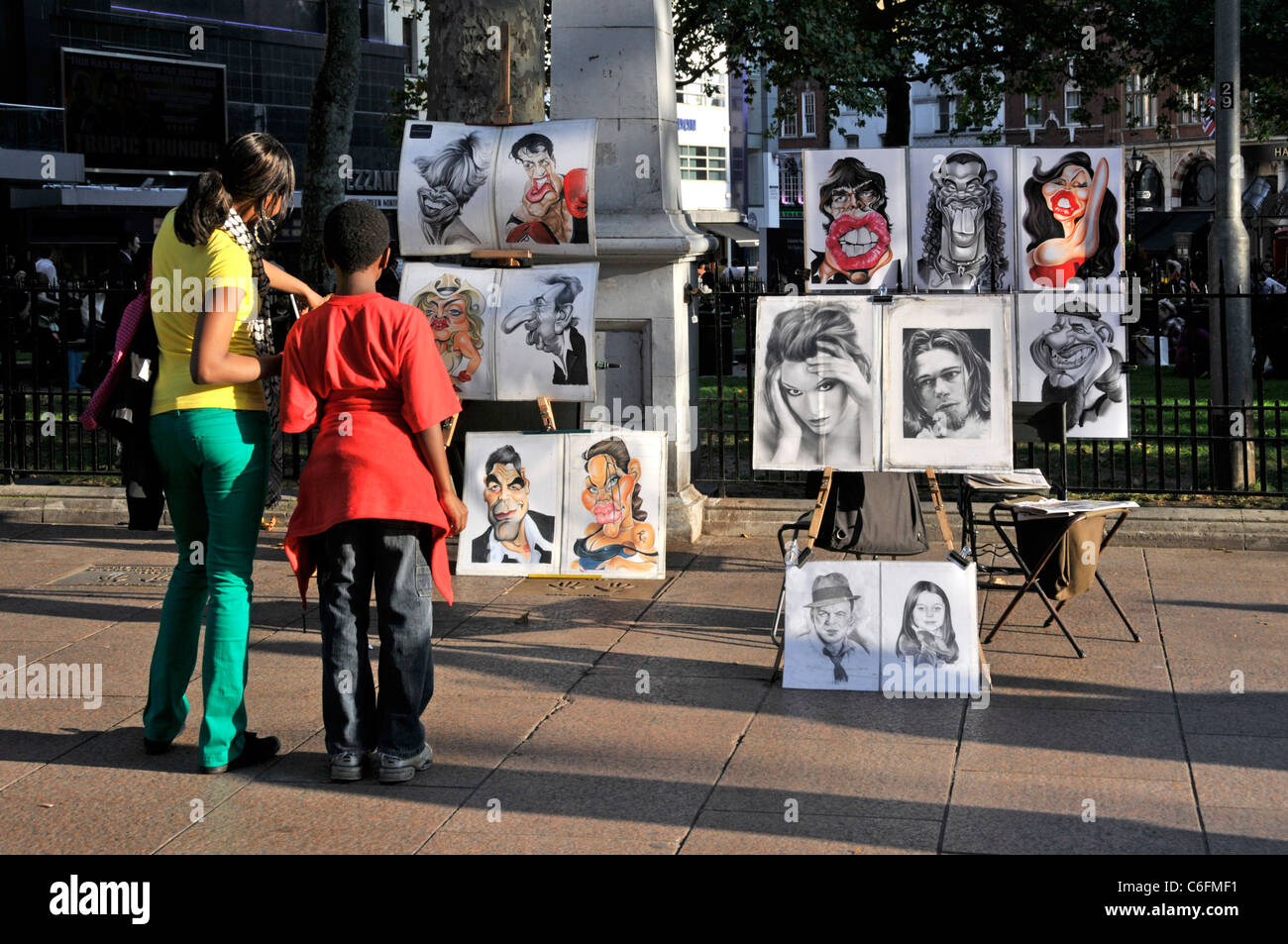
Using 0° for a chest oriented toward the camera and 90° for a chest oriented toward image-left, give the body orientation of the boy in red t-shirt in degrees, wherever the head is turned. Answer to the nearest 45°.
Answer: approximately 180°

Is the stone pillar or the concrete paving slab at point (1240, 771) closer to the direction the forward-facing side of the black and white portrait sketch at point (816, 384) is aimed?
the concrete paving slab

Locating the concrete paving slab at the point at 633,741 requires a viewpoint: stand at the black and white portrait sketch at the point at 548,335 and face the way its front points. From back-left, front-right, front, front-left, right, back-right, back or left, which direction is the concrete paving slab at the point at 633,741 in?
front

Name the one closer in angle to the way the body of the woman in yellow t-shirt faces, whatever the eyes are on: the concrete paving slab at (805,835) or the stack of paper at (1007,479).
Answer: the stack of paper

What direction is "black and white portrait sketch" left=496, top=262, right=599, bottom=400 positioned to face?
toward the camera

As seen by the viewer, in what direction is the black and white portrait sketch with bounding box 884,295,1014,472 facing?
toward the camera

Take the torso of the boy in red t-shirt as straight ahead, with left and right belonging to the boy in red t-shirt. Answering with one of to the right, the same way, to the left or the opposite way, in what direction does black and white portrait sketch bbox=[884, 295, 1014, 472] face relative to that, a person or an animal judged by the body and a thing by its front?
the opposite way

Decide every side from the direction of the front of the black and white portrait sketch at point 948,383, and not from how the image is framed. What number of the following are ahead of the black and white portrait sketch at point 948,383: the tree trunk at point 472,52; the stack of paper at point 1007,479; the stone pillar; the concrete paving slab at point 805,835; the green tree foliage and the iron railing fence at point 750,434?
1

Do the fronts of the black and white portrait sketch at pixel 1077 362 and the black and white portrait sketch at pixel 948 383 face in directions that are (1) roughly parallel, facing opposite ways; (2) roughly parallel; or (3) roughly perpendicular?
roughly parallel

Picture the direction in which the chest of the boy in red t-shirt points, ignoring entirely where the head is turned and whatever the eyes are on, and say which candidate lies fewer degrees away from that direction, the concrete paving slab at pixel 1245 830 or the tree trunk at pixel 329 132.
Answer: the tree trunk

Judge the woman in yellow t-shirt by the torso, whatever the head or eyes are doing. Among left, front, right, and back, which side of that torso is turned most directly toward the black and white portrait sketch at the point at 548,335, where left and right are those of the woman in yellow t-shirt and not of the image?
front

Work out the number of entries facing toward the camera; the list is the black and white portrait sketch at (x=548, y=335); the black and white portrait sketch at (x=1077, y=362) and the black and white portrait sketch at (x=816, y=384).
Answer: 3

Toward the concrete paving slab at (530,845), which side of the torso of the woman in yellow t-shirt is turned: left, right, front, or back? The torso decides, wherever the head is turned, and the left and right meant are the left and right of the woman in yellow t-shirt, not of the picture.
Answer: right

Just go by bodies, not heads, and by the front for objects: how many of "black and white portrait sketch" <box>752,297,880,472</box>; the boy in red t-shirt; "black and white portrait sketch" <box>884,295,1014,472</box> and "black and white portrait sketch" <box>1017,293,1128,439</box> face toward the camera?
3

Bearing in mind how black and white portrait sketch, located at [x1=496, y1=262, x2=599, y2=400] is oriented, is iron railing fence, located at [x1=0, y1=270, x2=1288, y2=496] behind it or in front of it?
behind

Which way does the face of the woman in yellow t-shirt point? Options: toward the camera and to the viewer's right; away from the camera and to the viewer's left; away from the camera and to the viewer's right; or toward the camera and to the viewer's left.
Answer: away from the camera and to the viewer's right

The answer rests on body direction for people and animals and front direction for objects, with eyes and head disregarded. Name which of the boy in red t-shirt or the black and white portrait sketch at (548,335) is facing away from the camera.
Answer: the boy in red t-shirt

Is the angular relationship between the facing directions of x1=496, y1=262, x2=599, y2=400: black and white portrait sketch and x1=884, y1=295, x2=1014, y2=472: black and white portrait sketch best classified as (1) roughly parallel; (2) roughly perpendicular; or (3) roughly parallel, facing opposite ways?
roughly parallel
